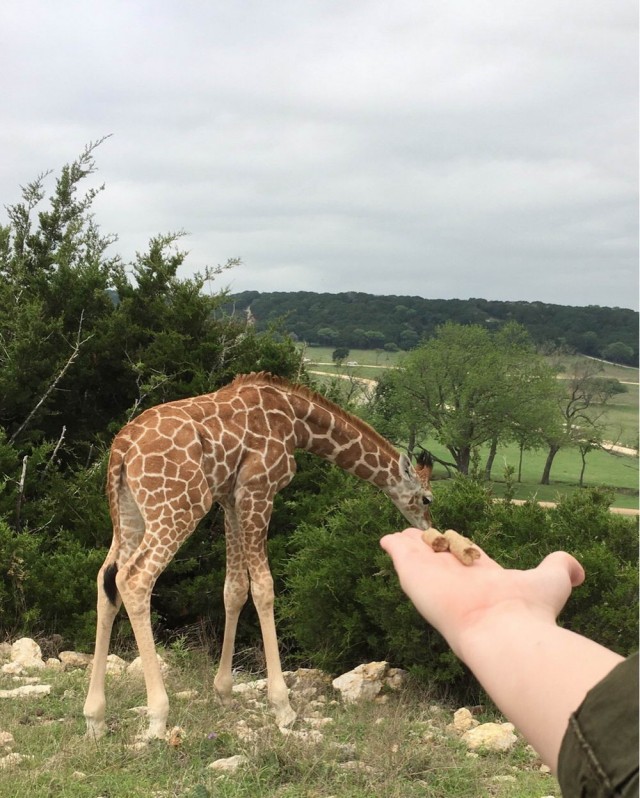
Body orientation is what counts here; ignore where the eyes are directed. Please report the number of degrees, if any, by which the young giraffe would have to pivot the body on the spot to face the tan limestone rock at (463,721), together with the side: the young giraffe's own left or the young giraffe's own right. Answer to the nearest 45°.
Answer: approximately 45° to the young giraffe's own right

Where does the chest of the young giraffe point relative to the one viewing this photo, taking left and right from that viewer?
facing away from the viewer and to the right of the viewer

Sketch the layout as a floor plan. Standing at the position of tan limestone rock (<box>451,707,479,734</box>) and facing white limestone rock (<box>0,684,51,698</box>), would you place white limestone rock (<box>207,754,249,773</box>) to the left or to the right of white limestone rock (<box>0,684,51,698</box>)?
left

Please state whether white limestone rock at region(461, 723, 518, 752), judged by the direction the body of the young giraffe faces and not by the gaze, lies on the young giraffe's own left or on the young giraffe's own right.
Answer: on the young giraffe's own right
